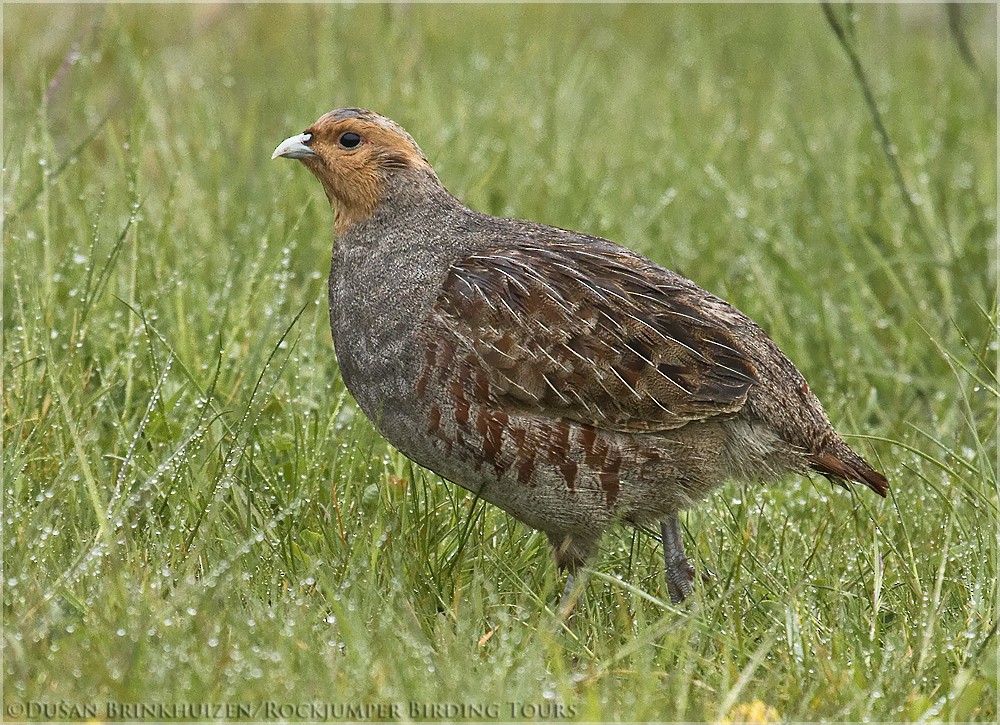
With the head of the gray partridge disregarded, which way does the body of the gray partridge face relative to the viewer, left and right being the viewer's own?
facing to the left of the viewer
